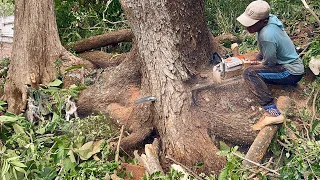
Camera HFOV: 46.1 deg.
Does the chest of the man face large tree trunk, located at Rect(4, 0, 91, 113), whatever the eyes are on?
yes

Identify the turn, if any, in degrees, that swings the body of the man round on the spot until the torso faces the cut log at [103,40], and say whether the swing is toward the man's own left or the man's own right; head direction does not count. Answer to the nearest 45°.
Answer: approximately 45° to the man's own right

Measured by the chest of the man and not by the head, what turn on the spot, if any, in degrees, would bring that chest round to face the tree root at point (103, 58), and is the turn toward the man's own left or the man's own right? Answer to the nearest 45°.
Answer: approximately 45° to the man's own right

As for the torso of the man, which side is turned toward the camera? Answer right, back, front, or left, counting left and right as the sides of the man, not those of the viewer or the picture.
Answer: left

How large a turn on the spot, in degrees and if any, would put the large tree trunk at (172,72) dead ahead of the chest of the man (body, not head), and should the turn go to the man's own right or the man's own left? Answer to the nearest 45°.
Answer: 0° — they already face it
